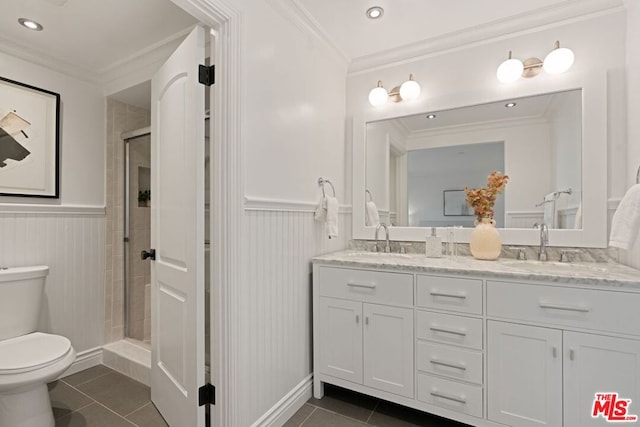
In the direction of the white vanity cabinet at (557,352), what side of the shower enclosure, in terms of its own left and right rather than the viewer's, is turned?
left

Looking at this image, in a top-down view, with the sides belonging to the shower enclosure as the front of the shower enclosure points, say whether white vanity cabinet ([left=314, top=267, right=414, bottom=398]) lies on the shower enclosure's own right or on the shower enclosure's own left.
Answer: on the shower enclosure's own left

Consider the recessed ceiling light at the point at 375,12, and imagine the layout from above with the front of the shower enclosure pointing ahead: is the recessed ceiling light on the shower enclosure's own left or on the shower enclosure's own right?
on the shower enclosure's own left

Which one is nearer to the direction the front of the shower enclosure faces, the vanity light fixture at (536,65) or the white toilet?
the white toilet

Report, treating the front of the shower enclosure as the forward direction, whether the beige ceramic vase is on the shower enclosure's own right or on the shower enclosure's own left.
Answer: on the shower enclosure's own left

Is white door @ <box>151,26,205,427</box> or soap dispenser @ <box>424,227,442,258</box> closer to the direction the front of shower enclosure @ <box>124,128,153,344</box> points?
the white door

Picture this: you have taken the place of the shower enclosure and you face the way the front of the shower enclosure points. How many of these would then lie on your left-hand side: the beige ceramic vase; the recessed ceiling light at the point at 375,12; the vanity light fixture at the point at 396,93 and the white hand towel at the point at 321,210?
4

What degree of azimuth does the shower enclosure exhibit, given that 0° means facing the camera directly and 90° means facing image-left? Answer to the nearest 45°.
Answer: approximately 45°

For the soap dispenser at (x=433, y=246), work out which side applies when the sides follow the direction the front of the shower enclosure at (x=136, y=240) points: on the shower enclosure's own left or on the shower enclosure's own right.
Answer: on the shower enclosure's own left

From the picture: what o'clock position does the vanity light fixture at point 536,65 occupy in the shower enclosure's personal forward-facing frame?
The vanity light fixture is roughly at 9 o'clock from the shower enclosure.

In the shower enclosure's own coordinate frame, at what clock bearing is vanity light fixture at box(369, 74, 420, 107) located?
The vanity light fixture is roughly at 9 o'clock from the shower enclosure.

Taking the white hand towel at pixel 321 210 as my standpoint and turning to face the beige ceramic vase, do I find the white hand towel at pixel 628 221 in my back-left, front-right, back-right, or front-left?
front-right

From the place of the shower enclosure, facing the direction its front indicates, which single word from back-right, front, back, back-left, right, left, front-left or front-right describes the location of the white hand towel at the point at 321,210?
left

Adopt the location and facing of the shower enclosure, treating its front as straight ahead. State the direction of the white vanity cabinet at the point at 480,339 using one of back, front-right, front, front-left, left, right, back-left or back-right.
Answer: left

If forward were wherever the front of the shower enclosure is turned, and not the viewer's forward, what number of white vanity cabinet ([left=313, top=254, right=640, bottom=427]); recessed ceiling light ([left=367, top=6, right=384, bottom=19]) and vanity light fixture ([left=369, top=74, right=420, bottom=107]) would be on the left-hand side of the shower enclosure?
3
